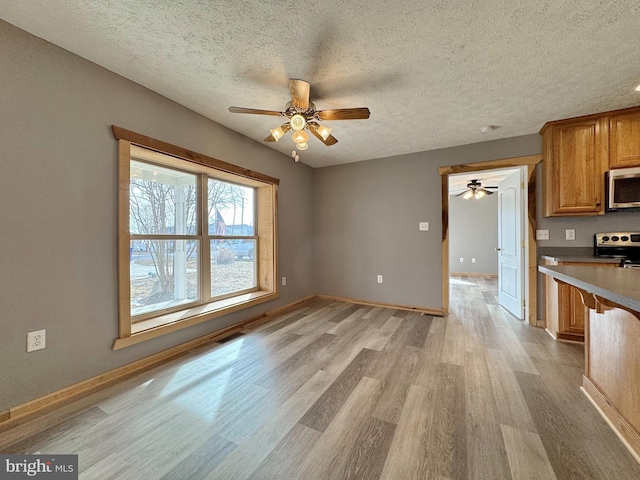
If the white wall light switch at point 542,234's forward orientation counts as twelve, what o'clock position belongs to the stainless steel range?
The stainless steel range is roughly at 9 o'clock from the white wall light switch.

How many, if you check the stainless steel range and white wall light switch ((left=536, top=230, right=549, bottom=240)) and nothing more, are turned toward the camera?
2

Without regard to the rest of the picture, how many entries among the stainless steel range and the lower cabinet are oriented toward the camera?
2

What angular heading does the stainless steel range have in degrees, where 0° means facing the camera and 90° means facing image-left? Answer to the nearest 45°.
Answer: approximately 0°

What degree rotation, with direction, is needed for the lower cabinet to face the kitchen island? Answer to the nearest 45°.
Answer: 0° — it already faces it

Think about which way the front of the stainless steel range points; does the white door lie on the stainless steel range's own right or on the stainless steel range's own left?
on the stainless steel range's own right

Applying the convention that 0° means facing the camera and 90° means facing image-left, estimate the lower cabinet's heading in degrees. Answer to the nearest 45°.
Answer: approximately 0°
